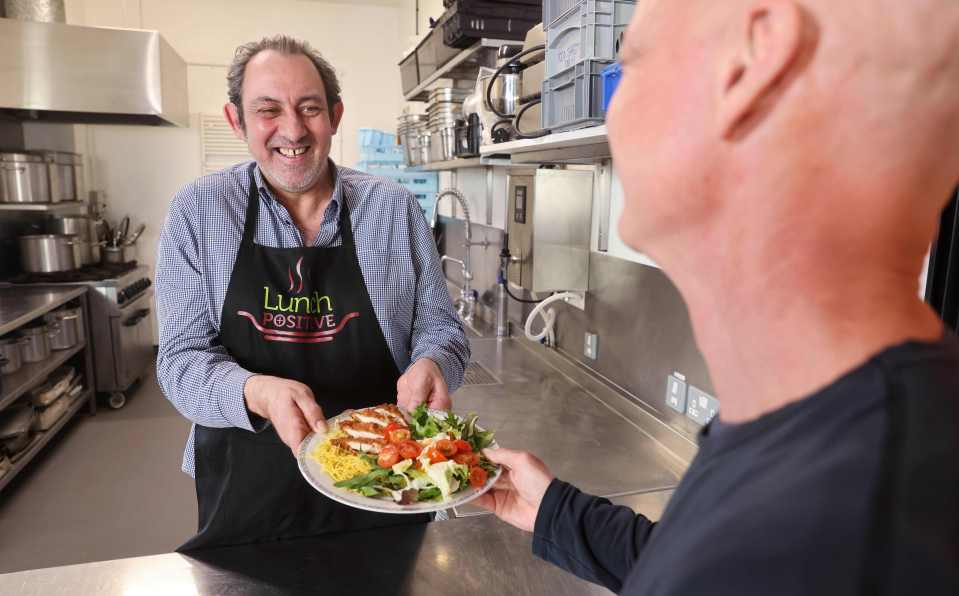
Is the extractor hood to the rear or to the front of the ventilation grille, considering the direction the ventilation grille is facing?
to the front

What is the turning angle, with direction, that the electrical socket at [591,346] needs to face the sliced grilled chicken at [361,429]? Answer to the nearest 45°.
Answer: approximately 45° to its left

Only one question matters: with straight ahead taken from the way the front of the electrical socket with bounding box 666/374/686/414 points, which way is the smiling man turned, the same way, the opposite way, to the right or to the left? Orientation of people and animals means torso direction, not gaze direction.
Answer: to the left

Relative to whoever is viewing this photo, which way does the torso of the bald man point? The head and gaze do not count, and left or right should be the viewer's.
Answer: facing away from the viewer and to the left of the viewer

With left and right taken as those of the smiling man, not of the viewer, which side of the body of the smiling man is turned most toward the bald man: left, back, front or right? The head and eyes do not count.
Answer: front

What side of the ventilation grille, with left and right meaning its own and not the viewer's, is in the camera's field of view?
front

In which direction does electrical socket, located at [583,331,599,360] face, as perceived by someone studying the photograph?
facing the viewer and to the left of the viewer

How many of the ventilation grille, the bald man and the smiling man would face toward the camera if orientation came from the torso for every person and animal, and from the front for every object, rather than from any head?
2

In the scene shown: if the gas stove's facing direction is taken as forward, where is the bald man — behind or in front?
in front

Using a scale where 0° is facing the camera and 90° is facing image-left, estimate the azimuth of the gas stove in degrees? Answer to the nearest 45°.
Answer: approximately 315°

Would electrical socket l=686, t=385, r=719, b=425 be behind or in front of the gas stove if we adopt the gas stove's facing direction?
in front

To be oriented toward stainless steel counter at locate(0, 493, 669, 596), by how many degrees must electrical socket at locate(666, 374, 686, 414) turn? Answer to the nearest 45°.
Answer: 0° — it already faces it

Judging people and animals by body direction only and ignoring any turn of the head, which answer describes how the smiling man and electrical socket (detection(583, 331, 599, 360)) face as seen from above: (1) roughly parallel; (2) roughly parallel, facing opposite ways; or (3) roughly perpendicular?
roughly perpendicular

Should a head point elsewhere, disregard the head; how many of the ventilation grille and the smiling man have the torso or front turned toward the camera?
2

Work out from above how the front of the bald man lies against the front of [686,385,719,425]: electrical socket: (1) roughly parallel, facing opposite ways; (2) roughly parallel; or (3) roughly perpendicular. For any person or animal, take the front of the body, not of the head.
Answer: roughly perpendicular
